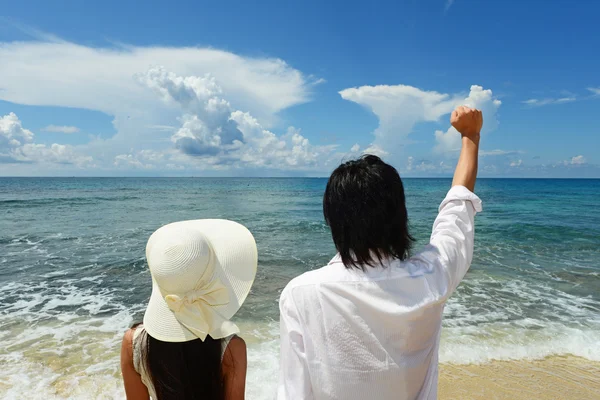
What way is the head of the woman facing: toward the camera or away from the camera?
away from the camera

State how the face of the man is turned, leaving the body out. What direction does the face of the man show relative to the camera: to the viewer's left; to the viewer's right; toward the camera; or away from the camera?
away from the camera

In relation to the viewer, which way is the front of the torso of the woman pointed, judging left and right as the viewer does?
facing away from the viewer

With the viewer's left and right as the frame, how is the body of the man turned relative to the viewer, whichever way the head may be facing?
facing away from the viewer

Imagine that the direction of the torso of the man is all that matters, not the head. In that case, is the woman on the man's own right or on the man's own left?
on the man's own left

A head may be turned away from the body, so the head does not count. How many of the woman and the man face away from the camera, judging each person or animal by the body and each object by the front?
2

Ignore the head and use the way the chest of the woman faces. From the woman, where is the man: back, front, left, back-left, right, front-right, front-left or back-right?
back-right
